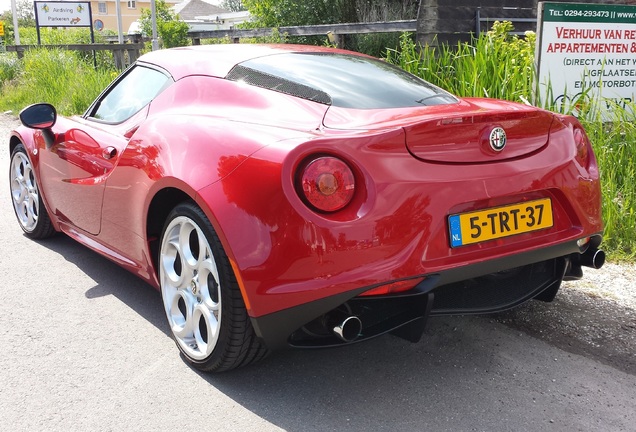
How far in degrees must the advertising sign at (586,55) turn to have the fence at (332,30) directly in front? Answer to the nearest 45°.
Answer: approximately 135° to its right

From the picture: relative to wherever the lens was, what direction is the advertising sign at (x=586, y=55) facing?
facing the viewer

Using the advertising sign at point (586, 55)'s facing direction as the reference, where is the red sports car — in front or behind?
in front

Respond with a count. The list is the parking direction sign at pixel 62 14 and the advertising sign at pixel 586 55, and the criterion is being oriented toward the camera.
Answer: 2

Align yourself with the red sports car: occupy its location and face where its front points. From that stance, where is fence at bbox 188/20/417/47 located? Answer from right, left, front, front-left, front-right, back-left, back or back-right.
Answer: front-right

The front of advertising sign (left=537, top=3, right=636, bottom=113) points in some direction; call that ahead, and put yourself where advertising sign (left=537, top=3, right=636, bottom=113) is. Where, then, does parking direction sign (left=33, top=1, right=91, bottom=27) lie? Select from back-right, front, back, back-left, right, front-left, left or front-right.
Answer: back-right

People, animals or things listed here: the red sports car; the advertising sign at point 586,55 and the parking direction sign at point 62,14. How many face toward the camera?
2

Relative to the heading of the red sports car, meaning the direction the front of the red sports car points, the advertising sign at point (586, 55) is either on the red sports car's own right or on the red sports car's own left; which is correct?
on the red sports car's own right

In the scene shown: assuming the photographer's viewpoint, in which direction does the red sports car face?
facing away from the viewer and to the left of the viewer

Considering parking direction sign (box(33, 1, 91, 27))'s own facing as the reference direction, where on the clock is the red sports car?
The red sports car is roughly at 12 o'clock from the parking direction sign.

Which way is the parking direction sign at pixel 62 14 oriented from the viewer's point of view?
toward the camera

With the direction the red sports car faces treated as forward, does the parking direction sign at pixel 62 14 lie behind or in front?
in front
